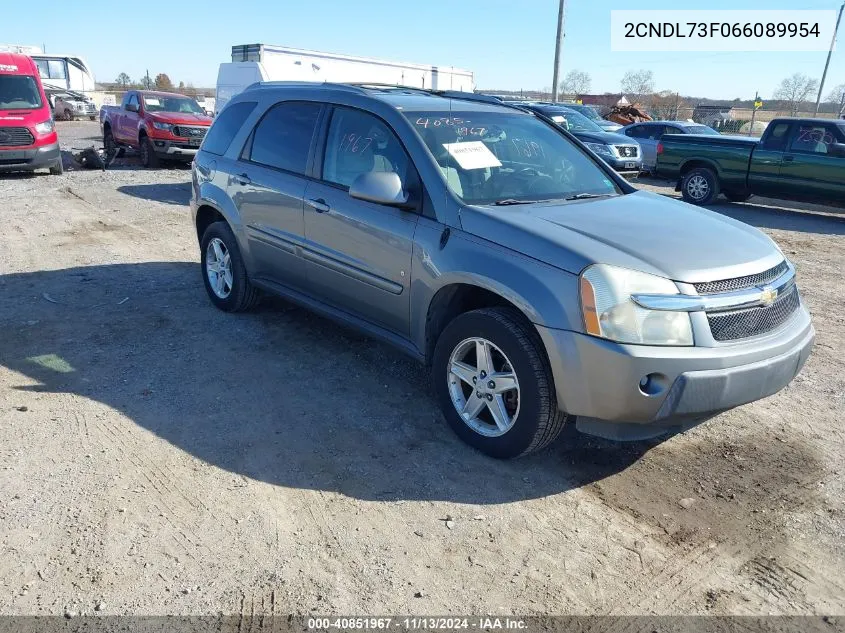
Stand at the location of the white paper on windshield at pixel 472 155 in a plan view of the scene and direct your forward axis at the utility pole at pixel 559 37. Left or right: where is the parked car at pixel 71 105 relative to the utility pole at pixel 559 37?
left

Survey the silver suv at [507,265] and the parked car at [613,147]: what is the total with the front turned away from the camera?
0

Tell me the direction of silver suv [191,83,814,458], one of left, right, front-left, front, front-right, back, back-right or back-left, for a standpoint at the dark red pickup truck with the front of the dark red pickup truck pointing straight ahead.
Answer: front-right

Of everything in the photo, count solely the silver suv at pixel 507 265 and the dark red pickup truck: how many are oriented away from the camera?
0

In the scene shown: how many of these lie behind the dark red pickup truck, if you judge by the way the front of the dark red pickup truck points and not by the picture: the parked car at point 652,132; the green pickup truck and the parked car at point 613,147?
0

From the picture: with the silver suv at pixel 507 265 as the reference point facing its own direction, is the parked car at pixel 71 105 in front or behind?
behind

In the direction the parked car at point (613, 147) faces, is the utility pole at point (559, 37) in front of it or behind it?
behind

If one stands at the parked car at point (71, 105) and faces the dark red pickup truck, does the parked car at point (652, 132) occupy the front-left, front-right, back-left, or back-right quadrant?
front-left

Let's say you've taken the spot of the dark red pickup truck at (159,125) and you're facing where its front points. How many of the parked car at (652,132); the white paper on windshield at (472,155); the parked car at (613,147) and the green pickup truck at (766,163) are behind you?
0

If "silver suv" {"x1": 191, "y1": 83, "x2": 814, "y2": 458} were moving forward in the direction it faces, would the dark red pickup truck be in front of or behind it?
behind

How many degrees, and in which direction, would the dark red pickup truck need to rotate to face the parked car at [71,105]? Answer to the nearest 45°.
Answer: approximately 135° to its left

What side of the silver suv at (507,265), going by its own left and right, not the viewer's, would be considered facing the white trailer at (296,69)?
back

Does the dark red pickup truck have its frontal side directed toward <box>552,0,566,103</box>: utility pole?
no

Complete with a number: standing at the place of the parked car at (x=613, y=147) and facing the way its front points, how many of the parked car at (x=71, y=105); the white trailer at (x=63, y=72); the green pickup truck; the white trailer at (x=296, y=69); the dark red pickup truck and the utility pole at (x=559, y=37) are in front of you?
1

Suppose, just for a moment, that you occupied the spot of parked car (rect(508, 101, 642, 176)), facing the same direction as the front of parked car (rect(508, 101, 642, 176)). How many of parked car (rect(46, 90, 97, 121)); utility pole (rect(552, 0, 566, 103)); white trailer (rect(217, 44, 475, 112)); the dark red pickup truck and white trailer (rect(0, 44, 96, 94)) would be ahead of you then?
0

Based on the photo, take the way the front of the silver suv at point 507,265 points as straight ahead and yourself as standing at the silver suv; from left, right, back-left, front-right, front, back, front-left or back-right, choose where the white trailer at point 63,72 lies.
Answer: back

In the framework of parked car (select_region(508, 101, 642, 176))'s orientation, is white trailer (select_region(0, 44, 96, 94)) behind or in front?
behind

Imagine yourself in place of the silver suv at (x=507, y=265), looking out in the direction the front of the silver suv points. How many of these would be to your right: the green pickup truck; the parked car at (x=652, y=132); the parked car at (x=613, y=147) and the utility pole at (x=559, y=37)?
0

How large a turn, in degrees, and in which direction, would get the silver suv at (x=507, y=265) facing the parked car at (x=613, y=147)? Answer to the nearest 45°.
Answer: approximately 135° to its left

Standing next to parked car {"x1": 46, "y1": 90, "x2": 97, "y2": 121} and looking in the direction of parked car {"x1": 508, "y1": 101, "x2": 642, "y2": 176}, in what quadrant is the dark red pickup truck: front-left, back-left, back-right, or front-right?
front-right
